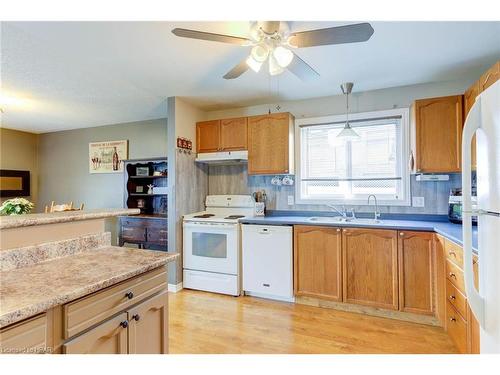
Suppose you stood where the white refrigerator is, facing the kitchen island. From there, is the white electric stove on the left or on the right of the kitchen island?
right

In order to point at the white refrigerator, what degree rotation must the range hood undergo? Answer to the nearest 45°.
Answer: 0° — it already faces it

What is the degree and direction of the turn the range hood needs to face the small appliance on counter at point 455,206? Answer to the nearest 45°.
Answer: approximately 45° to its left

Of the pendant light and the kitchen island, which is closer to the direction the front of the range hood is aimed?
the kitchen island

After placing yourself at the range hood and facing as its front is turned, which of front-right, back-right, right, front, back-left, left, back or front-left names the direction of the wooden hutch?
back-right

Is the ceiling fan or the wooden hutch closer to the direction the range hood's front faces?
the ceiling fan

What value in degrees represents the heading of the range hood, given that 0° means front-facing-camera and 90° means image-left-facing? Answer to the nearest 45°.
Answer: approximately 0°

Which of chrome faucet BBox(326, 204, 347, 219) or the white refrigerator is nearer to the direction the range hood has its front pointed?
the white refrigerator

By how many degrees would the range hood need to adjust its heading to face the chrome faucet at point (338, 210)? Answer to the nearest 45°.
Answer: approximately 90° to its left

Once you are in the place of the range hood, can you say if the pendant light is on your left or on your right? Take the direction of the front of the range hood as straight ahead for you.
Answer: on your left
